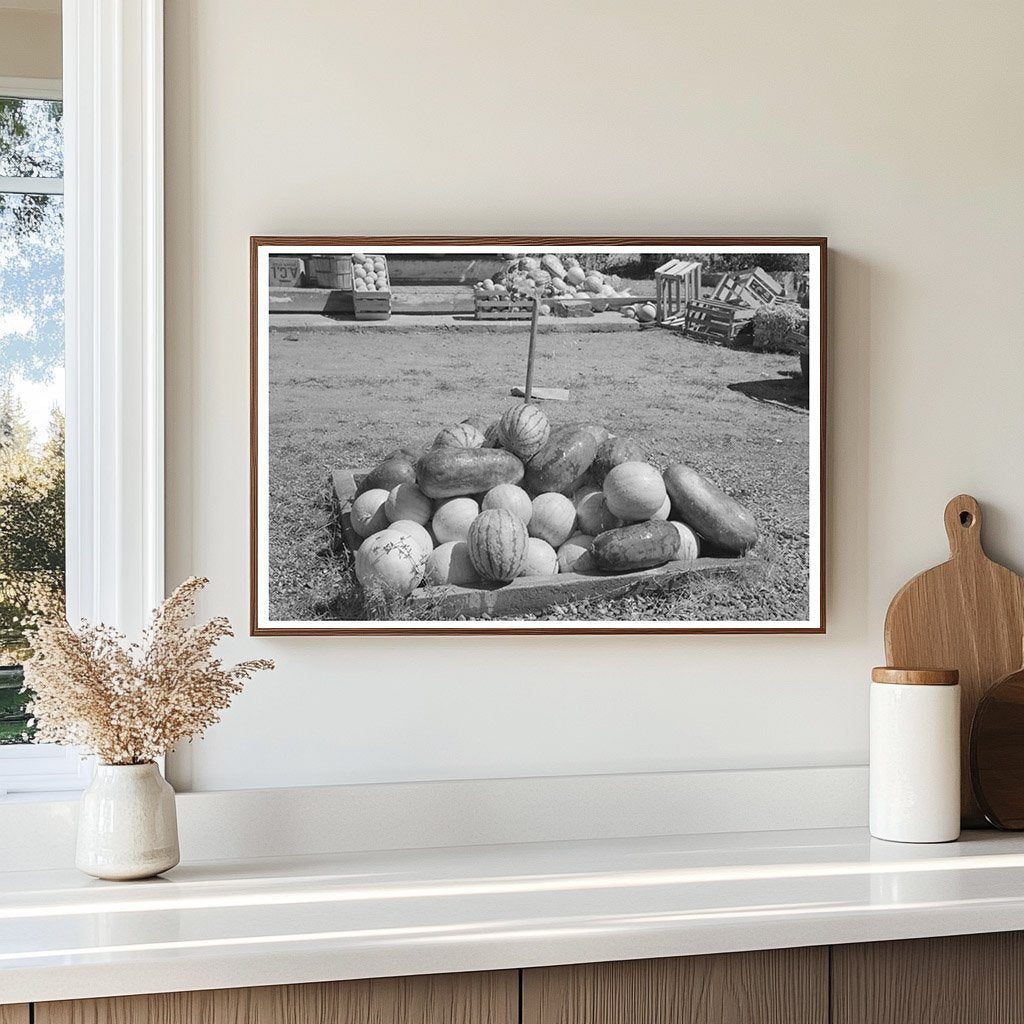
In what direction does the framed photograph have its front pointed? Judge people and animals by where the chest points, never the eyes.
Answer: toward the camera
